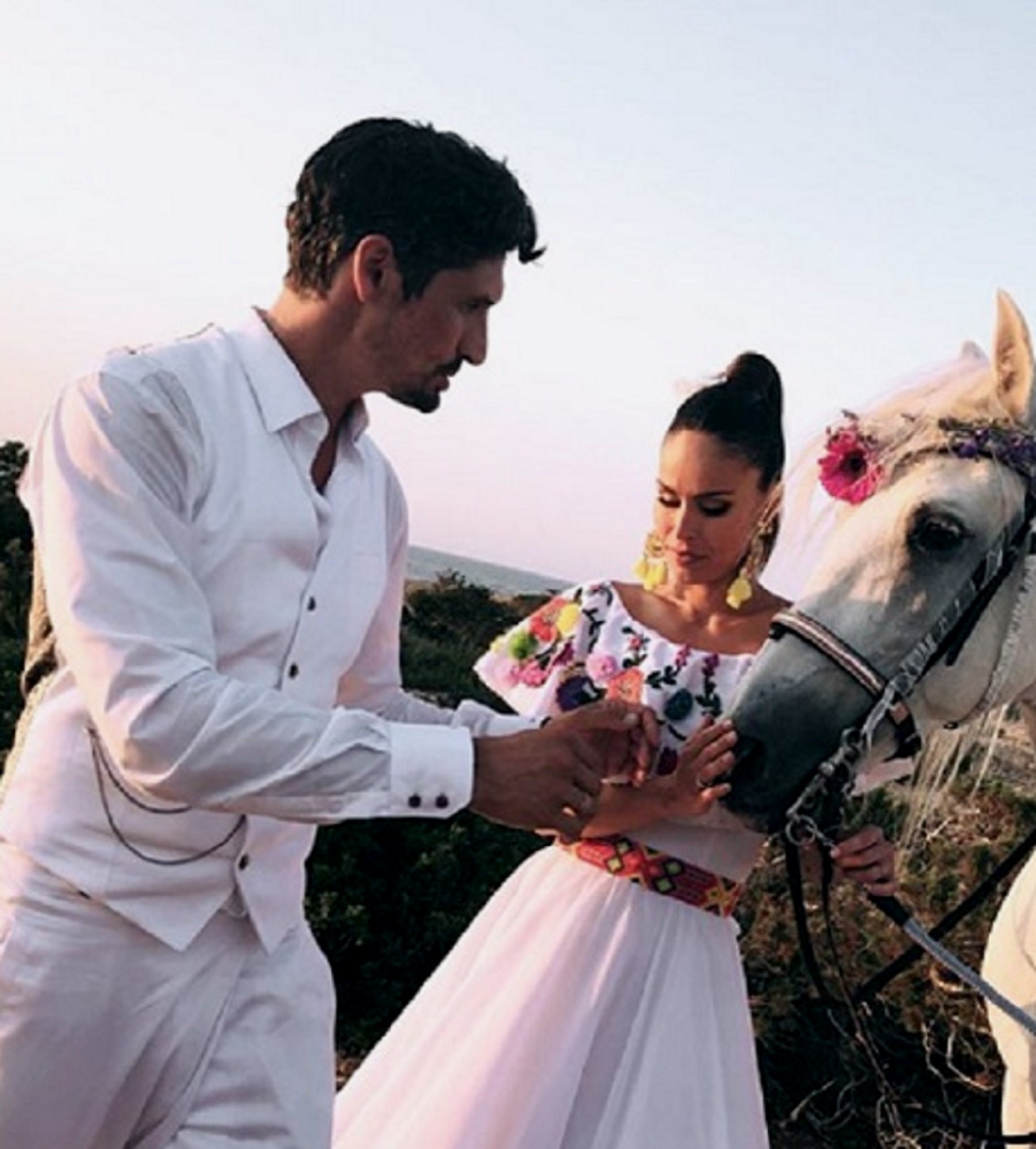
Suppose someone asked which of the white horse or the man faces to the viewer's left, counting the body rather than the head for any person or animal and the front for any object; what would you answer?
the white horse

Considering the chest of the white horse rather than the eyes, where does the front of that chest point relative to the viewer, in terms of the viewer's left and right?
facing to the left of the viewer

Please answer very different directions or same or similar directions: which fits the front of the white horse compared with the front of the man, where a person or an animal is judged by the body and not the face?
very different directions

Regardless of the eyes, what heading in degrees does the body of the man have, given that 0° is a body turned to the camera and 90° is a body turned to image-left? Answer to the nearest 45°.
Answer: approximately 315°

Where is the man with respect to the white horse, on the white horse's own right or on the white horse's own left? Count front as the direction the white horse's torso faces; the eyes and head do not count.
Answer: on the white horse's own left

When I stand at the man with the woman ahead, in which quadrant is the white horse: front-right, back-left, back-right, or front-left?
front-right

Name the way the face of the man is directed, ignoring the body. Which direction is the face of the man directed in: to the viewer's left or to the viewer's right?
to the viewer's right

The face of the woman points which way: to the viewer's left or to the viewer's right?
to the viewer's left

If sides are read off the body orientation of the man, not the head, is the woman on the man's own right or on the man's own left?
on the man's own left

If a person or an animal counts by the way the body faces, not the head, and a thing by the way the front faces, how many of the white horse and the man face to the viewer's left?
1
